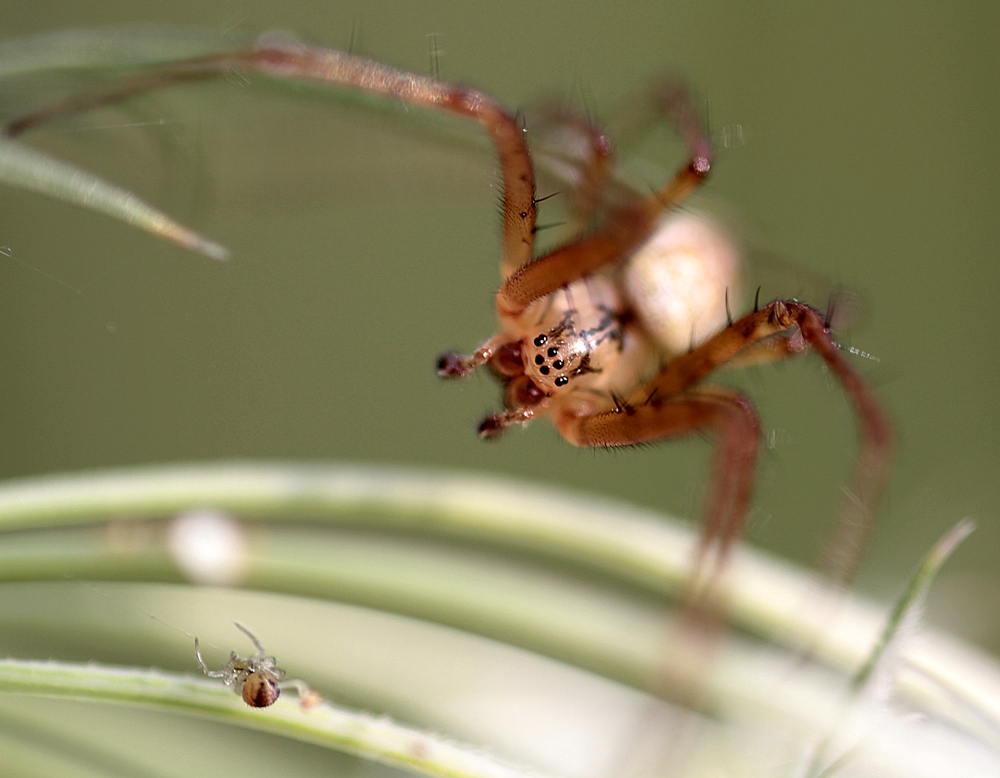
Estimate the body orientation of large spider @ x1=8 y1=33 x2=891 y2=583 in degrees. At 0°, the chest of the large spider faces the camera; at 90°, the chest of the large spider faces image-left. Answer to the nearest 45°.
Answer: approximately 45°
